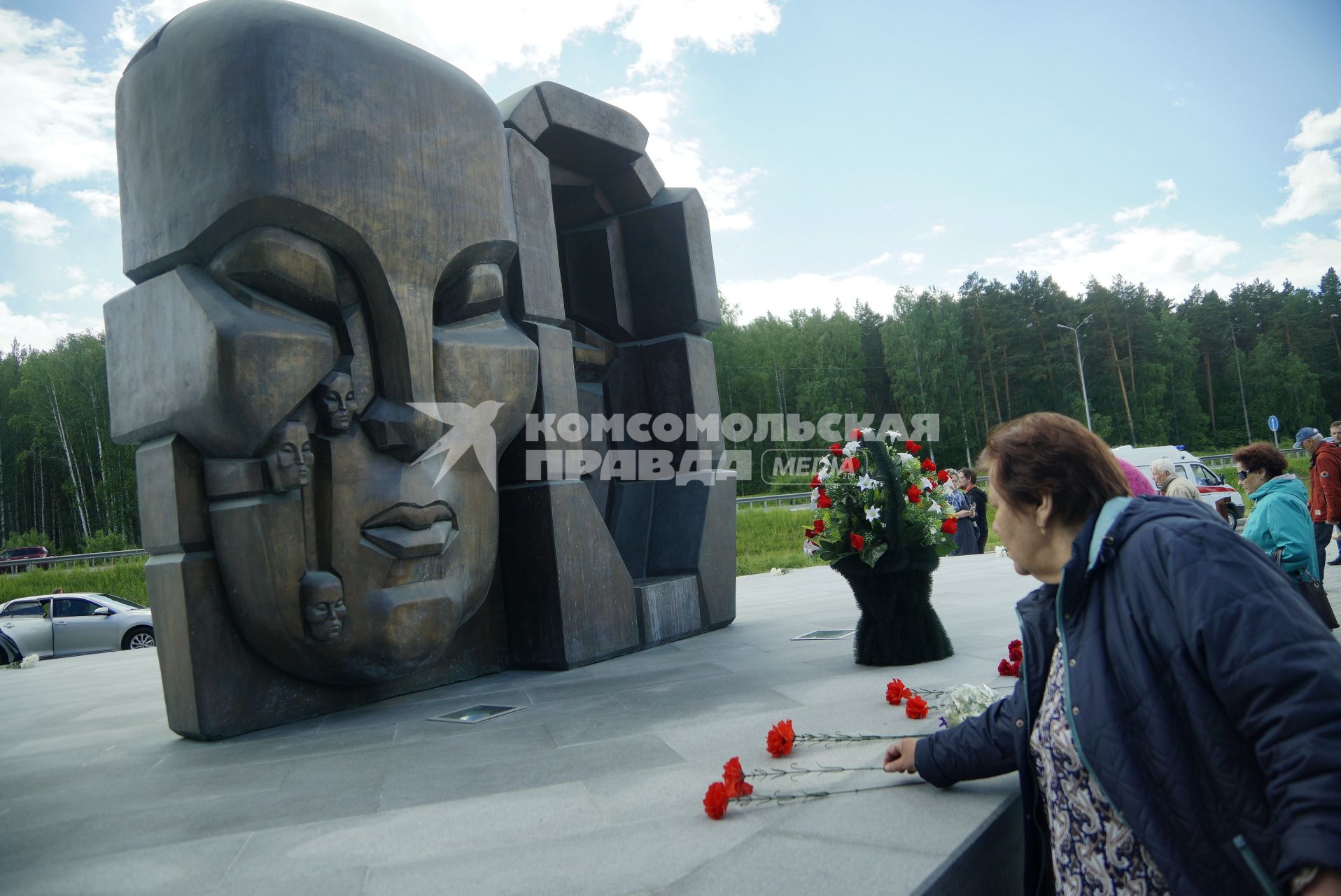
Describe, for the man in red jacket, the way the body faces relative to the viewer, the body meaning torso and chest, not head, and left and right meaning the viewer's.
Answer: facing to the left of the viewer

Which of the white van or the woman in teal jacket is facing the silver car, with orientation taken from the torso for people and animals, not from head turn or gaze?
the woman in teal jacket

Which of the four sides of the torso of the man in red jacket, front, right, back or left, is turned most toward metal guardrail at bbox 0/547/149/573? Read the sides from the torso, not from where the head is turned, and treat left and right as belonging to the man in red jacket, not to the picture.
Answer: front

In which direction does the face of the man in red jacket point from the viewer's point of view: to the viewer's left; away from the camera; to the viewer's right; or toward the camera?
to the viewer's left

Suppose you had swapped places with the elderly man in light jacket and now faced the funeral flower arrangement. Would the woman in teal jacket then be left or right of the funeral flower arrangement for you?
left

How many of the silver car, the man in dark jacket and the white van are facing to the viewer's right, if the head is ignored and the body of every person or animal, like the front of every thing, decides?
2

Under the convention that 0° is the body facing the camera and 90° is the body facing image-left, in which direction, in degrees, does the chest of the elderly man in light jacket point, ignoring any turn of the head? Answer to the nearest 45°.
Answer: approximately 90°

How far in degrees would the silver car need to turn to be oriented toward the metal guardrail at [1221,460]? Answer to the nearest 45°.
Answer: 0° — it already faces it

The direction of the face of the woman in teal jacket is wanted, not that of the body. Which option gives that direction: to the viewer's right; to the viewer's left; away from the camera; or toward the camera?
to the viewer's left

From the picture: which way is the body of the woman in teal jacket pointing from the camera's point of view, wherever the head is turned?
to the viewer's left

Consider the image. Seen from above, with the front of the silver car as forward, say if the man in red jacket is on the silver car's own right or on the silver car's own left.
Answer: on the silver car's own right

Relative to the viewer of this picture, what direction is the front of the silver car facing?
facing to the right of the viewer

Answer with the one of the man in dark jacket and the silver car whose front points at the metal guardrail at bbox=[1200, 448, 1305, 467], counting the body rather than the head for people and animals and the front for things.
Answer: the silver car

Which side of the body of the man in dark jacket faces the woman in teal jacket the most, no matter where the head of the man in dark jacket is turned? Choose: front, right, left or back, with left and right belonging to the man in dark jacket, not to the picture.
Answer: left

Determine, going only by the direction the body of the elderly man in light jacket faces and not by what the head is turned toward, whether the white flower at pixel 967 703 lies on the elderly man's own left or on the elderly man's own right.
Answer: on the elderly man's own left
